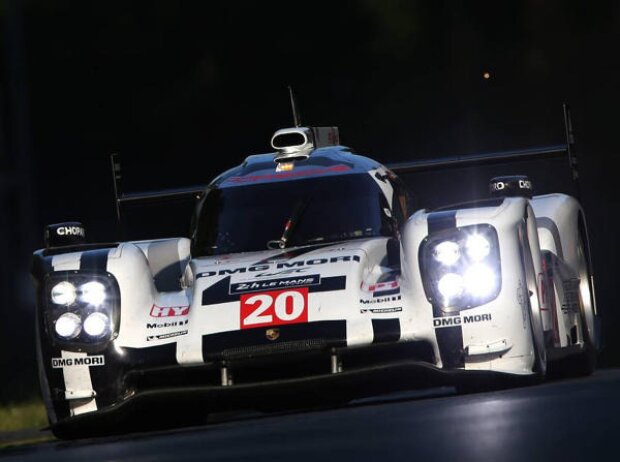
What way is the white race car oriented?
toward the camera
